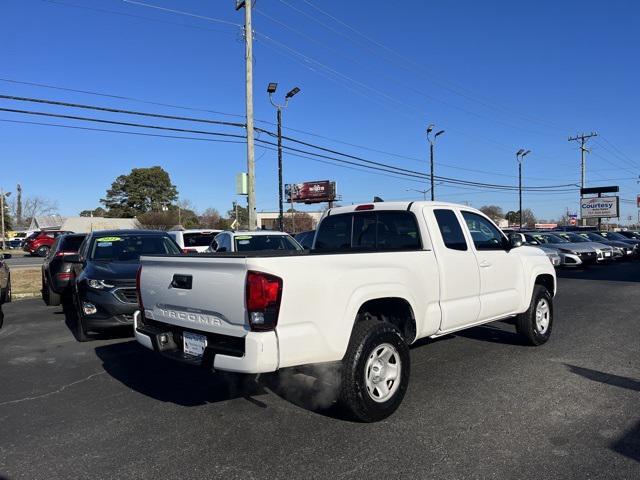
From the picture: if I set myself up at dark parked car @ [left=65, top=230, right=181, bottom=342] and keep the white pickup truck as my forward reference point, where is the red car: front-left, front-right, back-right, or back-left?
back-left

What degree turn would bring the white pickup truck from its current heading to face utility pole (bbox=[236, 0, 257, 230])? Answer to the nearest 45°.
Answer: approximately 45° to its left

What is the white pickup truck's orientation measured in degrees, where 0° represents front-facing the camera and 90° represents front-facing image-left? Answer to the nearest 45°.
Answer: approximately 225°

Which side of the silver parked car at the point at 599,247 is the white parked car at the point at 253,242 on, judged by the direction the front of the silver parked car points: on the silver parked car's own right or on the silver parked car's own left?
on the silver parked car's own right

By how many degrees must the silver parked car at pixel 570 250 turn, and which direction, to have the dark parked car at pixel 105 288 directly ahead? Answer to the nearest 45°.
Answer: approximately 45° to its right
